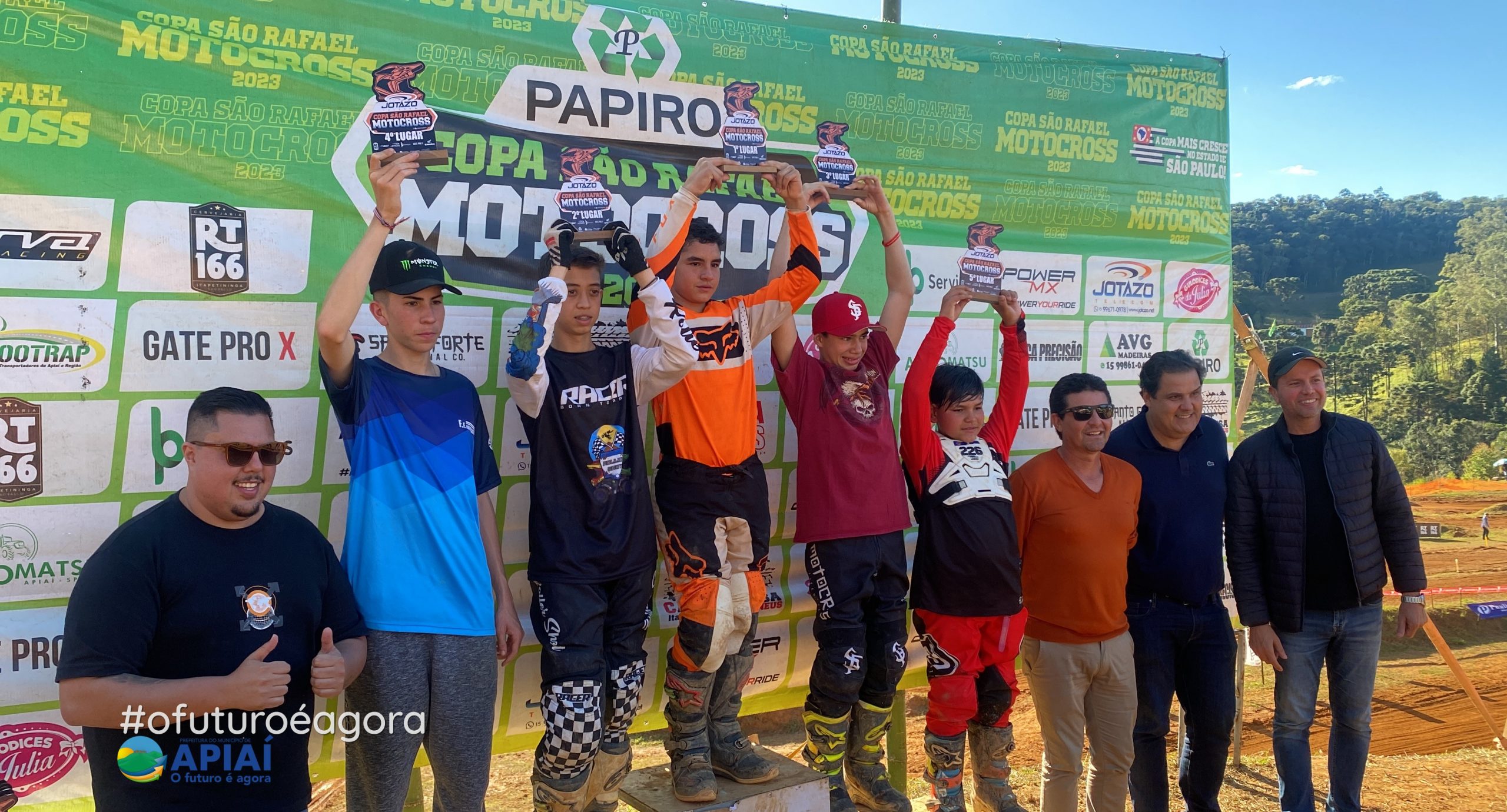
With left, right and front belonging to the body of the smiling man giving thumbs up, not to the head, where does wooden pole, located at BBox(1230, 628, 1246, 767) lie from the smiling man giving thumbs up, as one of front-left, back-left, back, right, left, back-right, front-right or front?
front-left

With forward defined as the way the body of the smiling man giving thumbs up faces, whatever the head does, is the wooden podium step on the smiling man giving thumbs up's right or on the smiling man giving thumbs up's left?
on the smiling man giving thumbs up's left

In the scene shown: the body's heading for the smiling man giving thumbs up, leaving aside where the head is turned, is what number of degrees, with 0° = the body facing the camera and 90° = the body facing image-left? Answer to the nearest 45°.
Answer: approximately 315°

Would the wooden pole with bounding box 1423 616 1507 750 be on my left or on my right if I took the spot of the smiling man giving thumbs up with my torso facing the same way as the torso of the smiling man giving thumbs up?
on my left

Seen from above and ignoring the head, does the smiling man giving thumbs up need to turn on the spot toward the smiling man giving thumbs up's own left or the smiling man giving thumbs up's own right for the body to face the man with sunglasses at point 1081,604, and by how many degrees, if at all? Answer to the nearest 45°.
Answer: approximately 45° to the smiling man giving thumbs up's own left

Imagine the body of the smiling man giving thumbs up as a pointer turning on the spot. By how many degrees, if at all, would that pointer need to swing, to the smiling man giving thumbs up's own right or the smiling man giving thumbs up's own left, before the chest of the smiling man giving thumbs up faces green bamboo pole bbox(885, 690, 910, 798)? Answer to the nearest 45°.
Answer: approximately 45° to the smiling man giving thumbs up's own left
